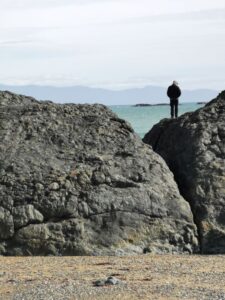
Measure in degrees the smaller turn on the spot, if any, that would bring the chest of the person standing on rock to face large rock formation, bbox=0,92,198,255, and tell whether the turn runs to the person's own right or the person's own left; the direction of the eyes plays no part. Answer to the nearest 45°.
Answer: approximately 180°

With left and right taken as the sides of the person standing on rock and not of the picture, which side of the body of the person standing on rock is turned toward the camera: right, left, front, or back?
back
